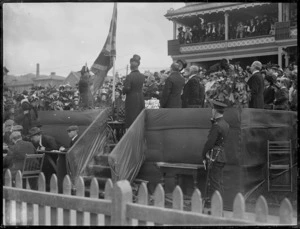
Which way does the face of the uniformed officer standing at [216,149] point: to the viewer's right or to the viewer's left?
to the viewer's left

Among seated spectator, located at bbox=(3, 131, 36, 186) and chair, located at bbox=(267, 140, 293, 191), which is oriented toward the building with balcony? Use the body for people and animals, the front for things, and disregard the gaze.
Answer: the seated spectator

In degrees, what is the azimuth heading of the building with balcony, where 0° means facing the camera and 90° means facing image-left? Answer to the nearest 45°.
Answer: approximately 45°

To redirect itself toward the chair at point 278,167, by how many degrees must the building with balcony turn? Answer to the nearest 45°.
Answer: approximately 45° to its left

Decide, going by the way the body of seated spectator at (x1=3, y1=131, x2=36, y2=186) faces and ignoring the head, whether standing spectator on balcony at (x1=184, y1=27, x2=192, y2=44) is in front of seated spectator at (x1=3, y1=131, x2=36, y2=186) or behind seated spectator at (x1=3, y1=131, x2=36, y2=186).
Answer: in front

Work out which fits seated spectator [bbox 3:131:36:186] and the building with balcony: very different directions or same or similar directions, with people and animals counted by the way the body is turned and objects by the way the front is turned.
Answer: very different directions

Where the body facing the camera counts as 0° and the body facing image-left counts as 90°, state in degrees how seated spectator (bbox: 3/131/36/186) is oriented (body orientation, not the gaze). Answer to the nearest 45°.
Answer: approximately 225°

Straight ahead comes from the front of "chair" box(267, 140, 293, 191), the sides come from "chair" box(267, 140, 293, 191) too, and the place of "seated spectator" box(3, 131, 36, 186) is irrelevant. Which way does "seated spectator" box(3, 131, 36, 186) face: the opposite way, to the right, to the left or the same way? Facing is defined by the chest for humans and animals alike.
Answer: the opposite way

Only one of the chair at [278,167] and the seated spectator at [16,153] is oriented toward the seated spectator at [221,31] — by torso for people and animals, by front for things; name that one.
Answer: the seated spectator at [16,153]
